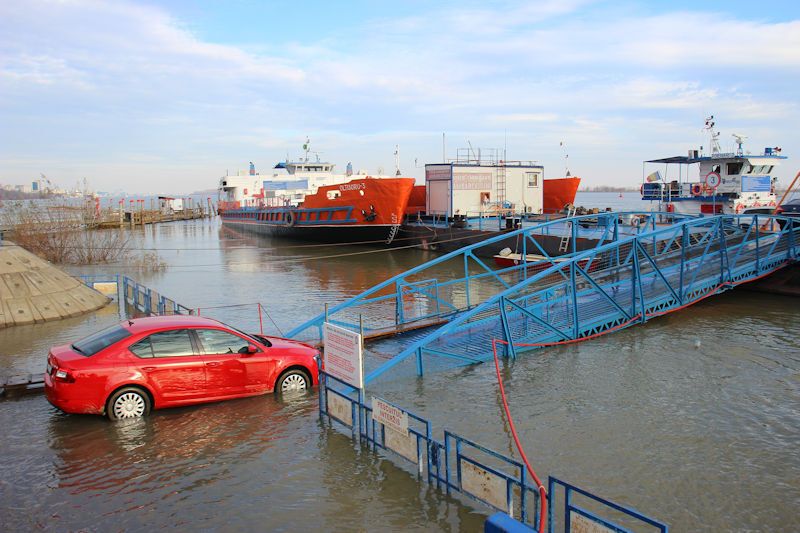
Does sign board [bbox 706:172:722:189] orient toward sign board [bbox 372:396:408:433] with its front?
yes

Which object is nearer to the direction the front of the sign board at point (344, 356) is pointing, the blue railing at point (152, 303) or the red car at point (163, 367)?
the red car

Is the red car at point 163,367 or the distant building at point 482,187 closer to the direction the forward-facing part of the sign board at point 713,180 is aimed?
the red car

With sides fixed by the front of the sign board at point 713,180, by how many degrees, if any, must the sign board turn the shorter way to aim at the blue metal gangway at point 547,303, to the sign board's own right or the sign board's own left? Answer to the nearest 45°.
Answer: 0° — it already faces it

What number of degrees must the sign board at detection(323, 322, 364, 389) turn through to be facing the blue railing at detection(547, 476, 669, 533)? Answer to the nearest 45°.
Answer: approximately 90° to its left

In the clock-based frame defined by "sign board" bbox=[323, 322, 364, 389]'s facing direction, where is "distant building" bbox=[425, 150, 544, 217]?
The distant building is roughly at 5 o'clock from the sign board.

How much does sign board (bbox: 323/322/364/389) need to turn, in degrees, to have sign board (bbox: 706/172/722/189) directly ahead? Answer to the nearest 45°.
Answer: approximately 180°

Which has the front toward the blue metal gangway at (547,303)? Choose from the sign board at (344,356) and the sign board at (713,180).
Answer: the sign board at (713,180)

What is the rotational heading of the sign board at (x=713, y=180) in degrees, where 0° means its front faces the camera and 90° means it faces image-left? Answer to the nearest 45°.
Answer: approximately 0°
